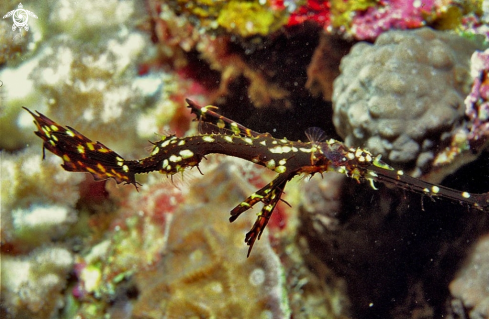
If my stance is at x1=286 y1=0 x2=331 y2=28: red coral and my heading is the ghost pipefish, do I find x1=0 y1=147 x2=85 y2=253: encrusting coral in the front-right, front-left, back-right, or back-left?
front-right

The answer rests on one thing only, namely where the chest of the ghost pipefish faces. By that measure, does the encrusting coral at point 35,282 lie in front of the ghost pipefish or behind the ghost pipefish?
behind

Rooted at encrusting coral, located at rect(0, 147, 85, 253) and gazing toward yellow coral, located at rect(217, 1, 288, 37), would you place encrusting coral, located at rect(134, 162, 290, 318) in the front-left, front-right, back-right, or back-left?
front-right

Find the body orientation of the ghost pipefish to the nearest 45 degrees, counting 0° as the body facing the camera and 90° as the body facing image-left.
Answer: approximately 270°

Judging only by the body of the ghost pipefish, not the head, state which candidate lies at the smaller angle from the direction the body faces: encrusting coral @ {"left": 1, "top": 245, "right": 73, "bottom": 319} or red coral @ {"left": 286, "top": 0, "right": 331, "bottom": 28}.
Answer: the red coral

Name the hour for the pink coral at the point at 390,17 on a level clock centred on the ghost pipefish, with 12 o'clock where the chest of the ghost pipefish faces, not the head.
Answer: The pink coral is roughly at 11 o'clock from the ghost pipefish.

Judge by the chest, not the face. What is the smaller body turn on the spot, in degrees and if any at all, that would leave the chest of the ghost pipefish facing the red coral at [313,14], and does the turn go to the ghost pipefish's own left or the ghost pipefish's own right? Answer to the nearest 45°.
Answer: approximately 45° to the ghost pipefish's own left
